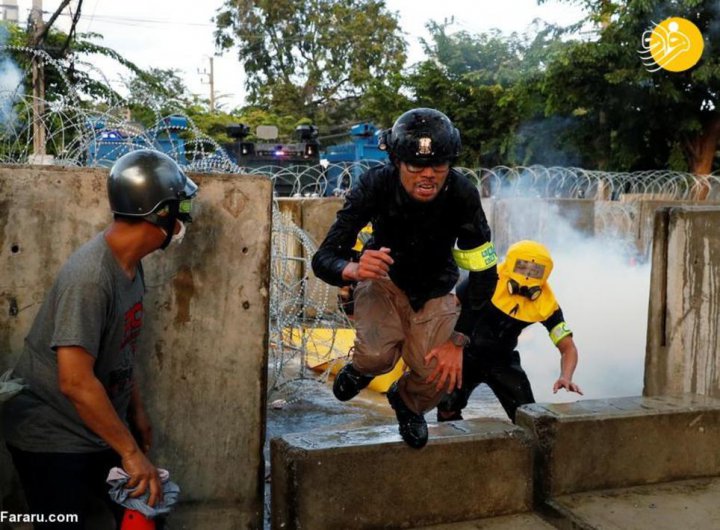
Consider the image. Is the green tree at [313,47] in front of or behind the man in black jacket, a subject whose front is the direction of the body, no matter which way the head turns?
behind

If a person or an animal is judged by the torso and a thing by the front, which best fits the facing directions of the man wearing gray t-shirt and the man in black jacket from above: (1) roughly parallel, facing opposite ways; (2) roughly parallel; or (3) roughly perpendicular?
roughly perpendicular

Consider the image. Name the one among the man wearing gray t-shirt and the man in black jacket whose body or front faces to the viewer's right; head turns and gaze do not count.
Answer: the man wearing gray t-shirt

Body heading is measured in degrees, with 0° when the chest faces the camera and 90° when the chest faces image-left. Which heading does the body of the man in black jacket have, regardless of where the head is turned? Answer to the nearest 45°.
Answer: approximately 0°

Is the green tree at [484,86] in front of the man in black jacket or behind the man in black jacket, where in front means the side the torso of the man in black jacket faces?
behind

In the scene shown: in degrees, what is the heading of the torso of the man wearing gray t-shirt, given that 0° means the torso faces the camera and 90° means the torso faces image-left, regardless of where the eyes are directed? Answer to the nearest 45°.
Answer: approximately 270°

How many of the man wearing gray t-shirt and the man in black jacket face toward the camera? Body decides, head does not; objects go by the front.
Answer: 1

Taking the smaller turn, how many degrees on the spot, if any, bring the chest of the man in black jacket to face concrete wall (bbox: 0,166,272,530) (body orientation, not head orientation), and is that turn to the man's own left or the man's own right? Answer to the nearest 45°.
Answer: approximately 90° to the man's own right
